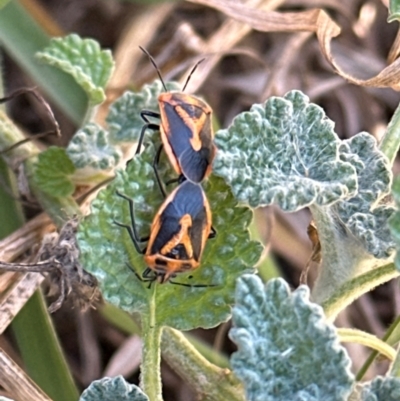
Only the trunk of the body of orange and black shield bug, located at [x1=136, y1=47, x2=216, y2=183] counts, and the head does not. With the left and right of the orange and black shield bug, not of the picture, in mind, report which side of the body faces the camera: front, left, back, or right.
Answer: back

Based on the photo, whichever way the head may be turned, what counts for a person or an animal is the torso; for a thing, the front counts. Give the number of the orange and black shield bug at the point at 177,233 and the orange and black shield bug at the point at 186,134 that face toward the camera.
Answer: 1

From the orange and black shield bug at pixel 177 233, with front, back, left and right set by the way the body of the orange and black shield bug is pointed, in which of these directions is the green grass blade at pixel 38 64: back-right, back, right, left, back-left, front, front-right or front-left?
back

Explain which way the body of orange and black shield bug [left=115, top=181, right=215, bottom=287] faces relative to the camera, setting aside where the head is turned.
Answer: toward the camera

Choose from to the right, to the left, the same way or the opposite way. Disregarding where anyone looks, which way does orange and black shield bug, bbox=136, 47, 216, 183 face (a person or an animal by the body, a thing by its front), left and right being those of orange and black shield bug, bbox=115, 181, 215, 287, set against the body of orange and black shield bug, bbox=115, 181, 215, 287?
the opposite way

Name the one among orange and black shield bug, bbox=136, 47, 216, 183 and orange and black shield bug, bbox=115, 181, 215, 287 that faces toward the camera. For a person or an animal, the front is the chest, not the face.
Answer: orange and black shield bug, bbox=115, 181, 215, 287
